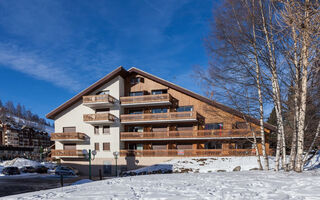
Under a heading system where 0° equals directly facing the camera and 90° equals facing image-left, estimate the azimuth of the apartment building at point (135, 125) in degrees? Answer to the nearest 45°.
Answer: approximately 0°
